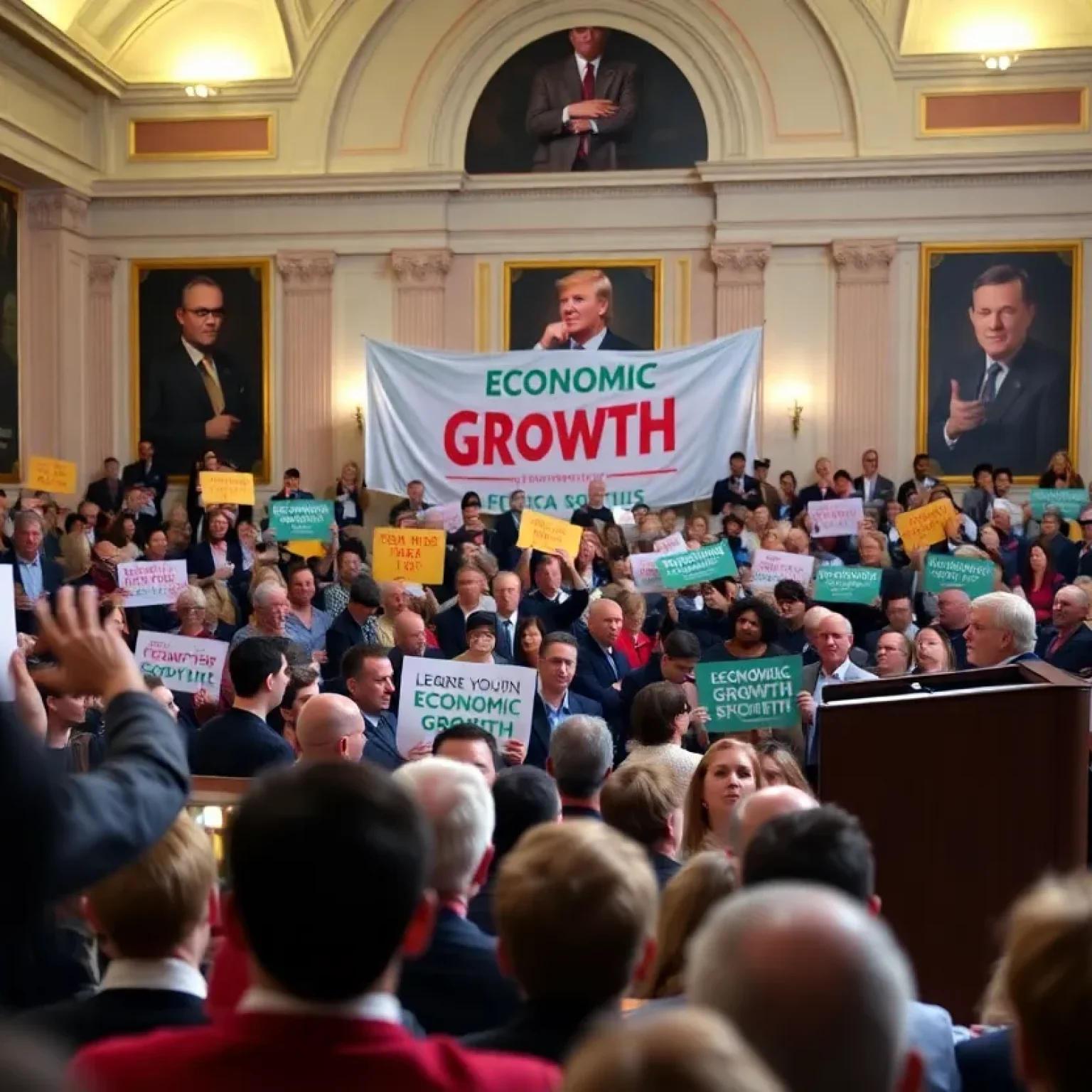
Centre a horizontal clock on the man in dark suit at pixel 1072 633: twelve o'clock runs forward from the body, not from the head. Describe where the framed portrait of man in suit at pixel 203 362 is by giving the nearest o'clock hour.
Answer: The framed portrait of man in suit is roughly at 3 o'clock from the man in dark suit.

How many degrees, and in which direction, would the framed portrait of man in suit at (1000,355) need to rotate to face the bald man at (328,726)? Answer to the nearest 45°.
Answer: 0° — it already faces them

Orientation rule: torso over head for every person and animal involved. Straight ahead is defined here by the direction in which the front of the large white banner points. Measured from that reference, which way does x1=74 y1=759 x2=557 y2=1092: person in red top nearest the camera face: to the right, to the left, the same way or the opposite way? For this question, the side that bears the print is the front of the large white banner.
the opposite way

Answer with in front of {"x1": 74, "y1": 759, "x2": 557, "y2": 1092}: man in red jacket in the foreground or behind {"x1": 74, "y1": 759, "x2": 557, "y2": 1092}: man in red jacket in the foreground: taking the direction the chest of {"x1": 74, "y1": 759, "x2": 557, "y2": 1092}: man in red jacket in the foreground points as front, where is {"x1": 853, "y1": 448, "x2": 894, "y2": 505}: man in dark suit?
in front

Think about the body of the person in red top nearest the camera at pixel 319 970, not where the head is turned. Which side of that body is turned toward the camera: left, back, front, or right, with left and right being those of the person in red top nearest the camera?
back

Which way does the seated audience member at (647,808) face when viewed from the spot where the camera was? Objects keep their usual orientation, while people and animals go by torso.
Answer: facing away from the viewer and to the right of the viewer

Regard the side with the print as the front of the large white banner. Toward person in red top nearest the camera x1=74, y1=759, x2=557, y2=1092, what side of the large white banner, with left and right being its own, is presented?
front

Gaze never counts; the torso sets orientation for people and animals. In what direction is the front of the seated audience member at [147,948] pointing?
away from the camera

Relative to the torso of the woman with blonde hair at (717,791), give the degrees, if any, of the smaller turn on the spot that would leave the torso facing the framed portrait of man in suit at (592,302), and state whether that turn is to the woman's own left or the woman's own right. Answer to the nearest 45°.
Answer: approximately 135° to the woman's own left

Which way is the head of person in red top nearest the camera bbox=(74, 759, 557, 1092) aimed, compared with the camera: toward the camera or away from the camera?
away from the camera

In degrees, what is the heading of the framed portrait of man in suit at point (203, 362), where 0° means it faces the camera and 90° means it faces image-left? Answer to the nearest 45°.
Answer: approximately 0°

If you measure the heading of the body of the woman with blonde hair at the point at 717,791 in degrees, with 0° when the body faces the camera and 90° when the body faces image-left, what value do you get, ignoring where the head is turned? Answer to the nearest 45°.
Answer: approximately 315°

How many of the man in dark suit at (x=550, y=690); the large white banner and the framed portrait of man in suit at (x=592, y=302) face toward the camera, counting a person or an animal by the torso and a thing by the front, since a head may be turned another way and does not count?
3

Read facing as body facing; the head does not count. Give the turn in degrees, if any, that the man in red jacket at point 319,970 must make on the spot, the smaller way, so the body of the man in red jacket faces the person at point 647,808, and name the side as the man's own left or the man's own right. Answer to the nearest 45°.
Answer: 0° — they already face them
